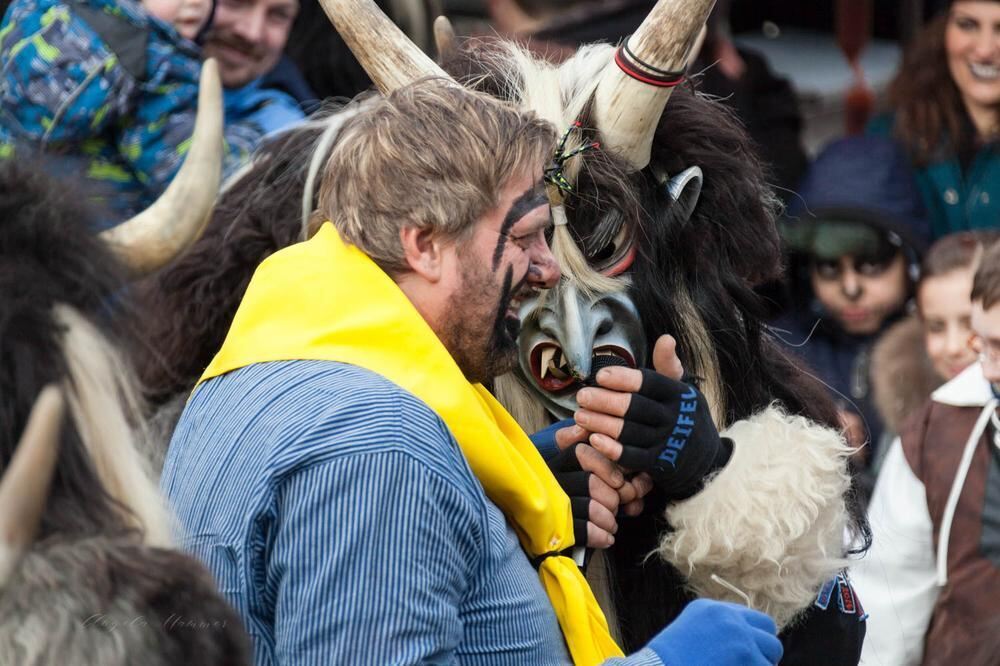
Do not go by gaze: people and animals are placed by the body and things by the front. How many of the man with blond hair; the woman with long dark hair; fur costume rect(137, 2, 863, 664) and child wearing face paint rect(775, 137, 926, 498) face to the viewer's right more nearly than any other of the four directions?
1

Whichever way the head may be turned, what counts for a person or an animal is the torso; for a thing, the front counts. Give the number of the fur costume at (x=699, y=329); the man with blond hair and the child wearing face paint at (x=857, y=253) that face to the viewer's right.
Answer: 1

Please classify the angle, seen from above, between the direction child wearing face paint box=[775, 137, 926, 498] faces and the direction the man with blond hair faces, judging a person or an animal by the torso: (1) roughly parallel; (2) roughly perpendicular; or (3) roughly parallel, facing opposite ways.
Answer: roughly perpendicular

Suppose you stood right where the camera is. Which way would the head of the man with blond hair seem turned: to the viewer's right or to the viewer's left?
to the viewer's right

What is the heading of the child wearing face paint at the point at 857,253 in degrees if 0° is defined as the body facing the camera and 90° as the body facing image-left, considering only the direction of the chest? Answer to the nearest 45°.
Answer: approximately 0°

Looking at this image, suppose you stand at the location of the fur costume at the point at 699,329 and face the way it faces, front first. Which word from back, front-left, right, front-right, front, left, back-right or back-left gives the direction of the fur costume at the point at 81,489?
front

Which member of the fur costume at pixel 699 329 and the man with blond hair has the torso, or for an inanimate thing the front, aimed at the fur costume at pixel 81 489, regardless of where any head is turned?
the fur costume at pixel 699 329

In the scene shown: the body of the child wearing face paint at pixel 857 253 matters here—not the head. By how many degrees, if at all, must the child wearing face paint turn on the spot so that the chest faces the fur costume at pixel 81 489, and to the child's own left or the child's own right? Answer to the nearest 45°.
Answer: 0° — they already face it

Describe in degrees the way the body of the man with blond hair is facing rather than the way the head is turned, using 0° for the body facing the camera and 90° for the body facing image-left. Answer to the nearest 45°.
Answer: approximately 270°

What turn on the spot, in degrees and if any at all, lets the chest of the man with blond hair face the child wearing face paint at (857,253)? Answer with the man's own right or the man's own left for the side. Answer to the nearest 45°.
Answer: approximately 45° to the man's own left

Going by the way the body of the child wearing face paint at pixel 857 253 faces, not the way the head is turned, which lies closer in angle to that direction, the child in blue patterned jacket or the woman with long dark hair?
the child in blue patterned jacket
